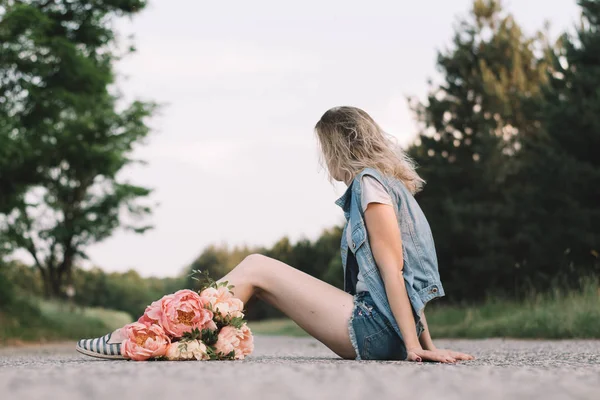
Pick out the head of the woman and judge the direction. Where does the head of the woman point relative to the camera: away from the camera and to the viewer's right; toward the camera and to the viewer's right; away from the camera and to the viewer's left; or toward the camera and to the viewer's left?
away from the camera and to the viewer's left

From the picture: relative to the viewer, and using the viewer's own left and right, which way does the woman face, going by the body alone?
facing to the left of the viewer
